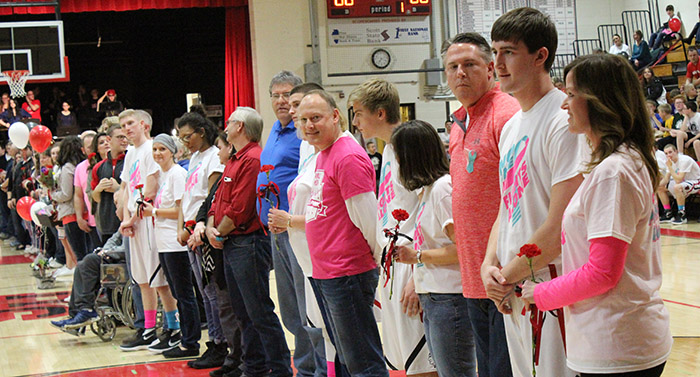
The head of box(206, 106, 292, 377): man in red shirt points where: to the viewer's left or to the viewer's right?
to the viewer's left

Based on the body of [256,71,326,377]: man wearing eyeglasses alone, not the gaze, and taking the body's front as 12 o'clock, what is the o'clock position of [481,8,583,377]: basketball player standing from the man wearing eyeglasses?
The basketball player standing is roughly at 10 o'clock from the man wearing eyeglasses.

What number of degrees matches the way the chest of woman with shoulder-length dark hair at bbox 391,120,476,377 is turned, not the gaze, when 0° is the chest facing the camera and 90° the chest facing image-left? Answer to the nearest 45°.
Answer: approximately 90°

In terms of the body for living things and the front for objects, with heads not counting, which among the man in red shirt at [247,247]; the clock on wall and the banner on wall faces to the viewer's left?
the man in red shirt

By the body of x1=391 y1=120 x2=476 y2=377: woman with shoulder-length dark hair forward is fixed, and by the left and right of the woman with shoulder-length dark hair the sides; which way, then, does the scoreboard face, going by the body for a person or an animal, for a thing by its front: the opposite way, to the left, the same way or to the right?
to the left

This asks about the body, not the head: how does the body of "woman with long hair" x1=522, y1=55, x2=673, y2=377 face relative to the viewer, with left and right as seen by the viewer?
facing to the left of the viewer

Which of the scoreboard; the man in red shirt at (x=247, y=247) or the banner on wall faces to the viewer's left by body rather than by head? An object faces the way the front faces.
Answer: the man in red shirt

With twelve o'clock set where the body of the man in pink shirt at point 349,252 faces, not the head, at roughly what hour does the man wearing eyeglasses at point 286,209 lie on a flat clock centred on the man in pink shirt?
The man wearing eyeglasses is roughly at 4 o'clock from the man in pink shirt.

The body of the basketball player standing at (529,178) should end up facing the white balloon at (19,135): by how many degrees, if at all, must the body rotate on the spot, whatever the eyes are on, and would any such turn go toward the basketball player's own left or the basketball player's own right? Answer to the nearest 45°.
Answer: approximately 90° to the basketball player's own right

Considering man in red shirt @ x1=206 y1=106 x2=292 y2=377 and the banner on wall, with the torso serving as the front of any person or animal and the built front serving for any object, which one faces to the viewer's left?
the man in red shirt

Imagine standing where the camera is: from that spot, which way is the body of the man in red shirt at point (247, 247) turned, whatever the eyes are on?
to the viewer's left

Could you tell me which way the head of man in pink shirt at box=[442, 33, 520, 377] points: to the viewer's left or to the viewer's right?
to the viewer's left

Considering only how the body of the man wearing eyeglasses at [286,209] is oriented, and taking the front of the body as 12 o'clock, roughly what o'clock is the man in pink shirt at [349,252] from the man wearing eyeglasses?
The man in pink shirt is roughly at 10 o'clock from the man wearing eyeglasses.

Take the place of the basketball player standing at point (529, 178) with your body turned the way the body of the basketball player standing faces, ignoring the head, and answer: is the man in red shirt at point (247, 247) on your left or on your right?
on your right
